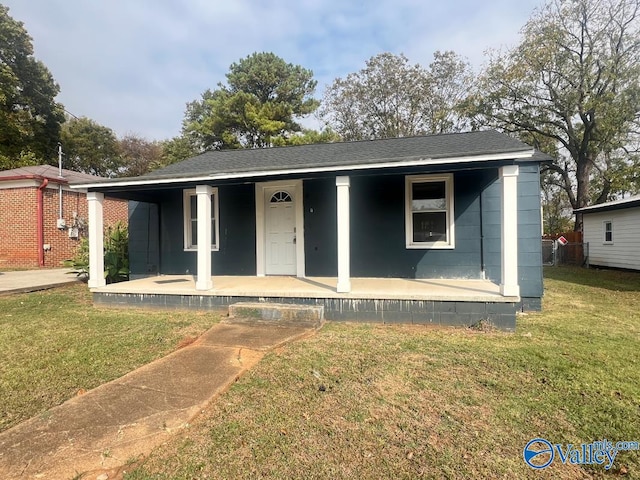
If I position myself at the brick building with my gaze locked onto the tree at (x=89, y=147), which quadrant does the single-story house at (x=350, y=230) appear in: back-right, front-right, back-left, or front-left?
back-right

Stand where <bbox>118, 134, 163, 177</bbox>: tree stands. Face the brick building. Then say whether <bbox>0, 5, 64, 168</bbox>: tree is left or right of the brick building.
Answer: right

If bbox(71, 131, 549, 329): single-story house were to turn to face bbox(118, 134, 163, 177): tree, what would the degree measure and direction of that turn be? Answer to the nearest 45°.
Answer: approximately 135° to its right

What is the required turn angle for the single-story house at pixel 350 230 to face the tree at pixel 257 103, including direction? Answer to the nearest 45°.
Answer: approximately 180°

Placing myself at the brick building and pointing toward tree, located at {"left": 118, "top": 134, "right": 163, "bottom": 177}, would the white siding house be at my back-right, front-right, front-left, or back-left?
back-right

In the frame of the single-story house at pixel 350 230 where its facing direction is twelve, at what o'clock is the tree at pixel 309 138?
The tree is roughly at 6 o'clock from the single-story house.

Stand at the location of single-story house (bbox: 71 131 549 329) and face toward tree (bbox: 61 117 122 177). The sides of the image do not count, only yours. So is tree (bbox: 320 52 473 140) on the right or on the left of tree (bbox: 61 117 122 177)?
right

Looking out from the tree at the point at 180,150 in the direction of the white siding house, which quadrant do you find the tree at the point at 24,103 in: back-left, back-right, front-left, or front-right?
back-right

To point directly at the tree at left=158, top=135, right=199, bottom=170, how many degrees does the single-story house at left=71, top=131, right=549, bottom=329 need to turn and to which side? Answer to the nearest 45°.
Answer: approximately 135° to its right

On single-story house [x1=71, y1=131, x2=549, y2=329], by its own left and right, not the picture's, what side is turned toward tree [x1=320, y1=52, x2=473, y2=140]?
back

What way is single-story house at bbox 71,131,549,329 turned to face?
toward the camera

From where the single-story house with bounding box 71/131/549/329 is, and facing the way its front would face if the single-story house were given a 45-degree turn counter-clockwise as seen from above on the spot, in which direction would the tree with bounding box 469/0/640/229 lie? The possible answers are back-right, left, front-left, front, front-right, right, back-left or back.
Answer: left

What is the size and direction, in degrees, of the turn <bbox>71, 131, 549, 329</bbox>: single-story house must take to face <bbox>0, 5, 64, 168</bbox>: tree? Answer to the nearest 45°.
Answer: approximately 135° to its right

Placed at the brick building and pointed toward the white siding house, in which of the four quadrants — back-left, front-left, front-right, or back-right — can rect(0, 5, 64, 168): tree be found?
back-left

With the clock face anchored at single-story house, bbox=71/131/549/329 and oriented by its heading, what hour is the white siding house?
The white siding house is roughly at 8 o'clock from the single-story house.
